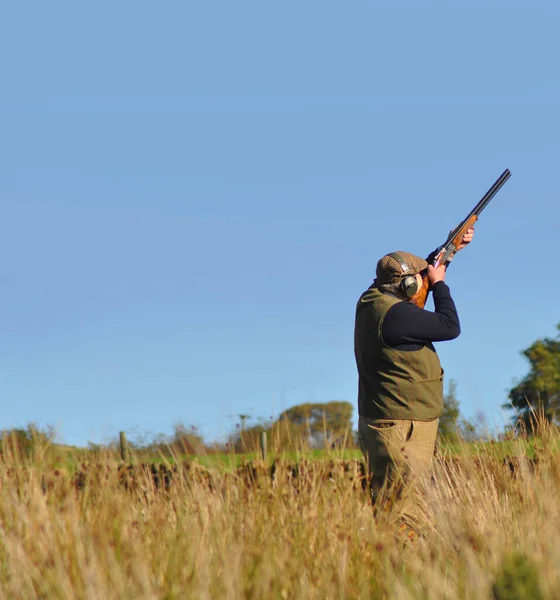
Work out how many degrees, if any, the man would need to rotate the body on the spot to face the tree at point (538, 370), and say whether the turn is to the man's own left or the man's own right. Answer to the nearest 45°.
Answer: approximately 45° to the man's own left

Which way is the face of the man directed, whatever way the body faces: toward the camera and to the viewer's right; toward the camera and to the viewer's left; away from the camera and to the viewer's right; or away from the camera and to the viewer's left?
away from the camera and to the viewer's right

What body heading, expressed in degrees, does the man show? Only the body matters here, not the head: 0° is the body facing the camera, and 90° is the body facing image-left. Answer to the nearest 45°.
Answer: approximately 225°
